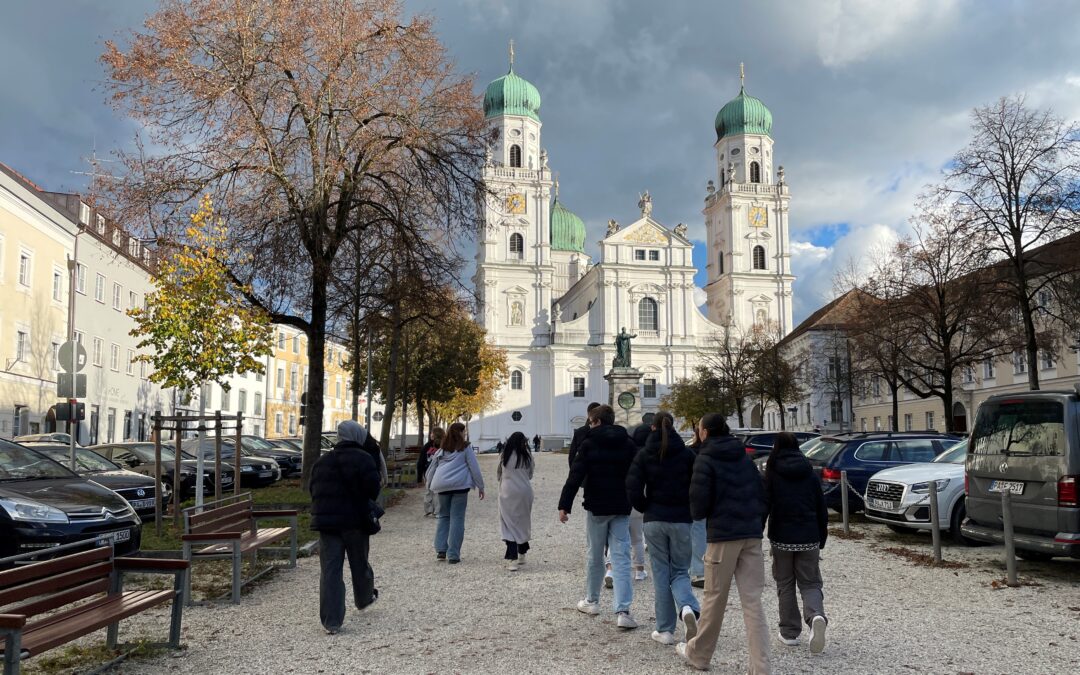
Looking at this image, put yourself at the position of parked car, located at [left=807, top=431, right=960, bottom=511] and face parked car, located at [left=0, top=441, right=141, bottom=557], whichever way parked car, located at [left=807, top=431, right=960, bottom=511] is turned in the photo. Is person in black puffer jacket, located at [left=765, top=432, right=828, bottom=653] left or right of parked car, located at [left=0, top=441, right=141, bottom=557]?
left

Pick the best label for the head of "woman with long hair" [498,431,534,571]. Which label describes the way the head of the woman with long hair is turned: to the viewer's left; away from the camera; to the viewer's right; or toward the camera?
away from the camera

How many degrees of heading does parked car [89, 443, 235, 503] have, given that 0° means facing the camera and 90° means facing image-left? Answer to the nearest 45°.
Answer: approximately 315°

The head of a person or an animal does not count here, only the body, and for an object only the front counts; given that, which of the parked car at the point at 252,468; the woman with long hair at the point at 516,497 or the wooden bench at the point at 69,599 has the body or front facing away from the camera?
the woman with long hair

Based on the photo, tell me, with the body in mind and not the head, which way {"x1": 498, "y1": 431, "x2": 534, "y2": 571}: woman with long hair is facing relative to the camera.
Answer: away from the camera

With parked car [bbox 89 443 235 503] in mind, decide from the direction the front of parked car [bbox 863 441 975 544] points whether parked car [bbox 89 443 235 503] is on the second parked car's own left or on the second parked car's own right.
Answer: on the second parked car's own right

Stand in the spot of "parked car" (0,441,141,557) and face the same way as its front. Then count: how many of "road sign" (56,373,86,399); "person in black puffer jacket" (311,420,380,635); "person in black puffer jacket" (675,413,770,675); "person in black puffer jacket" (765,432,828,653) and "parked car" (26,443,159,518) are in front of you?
3

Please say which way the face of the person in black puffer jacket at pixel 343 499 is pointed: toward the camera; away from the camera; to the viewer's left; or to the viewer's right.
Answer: away from the camera

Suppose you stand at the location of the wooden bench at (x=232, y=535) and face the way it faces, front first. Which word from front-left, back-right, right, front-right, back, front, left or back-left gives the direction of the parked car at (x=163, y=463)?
back-left

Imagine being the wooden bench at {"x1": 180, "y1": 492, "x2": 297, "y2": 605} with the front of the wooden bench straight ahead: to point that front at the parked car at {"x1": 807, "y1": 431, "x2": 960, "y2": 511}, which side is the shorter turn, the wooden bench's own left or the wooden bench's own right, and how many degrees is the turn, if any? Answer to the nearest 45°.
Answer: approximately 45° to the wooden bench's own left
